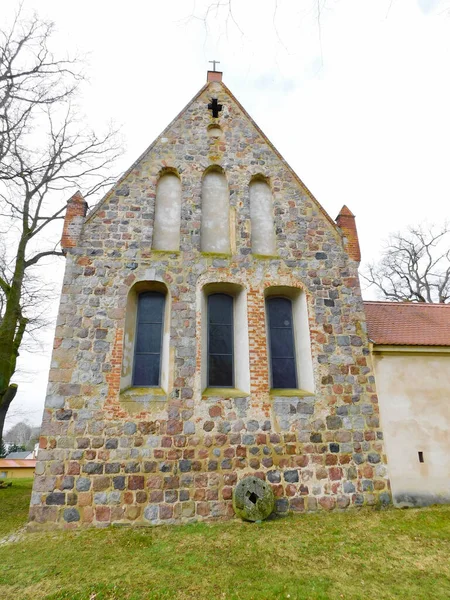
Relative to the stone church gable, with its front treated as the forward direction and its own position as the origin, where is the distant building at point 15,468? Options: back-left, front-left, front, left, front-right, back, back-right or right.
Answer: back-right

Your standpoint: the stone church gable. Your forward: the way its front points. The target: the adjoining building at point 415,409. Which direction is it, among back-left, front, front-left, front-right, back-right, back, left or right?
left

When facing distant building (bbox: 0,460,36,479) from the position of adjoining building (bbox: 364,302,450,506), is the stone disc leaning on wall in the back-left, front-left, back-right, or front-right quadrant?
front-left

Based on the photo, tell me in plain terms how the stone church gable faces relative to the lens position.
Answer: facing the viewer
